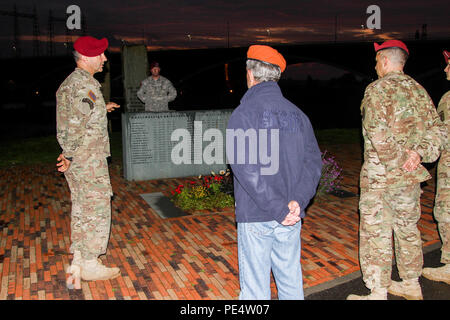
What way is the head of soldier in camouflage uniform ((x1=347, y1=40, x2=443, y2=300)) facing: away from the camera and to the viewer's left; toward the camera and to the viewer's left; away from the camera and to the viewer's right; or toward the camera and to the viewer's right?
away from the camera and to the viewer's left

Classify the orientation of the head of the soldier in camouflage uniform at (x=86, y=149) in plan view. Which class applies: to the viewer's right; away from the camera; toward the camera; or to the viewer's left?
to the viewer's right

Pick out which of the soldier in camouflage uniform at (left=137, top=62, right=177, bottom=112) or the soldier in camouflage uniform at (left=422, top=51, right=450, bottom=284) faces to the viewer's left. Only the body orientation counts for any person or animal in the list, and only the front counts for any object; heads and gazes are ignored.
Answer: the soldier in camouflage uniform at (left=422, top=51, right=450, bottom=284)

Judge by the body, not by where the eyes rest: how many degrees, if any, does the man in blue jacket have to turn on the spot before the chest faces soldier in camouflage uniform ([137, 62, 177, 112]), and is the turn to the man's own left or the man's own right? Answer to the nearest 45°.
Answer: approximately 45° to the man's own right

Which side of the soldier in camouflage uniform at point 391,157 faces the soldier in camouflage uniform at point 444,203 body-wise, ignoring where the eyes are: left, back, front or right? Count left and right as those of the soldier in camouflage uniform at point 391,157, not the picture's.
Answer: right

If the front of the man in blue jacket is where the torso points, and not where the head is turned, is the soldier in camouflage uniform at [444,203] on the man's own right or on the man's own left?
on the man's own right

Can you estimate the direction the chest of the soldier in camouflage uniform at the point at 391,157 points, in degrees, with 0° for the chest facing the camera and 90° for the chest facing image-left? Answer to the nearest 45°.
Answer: approximately 135°

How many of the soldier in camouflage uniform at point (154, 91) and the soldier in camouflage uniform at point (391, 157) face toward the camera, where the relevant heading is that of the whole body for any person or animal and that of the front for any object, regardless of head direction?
1

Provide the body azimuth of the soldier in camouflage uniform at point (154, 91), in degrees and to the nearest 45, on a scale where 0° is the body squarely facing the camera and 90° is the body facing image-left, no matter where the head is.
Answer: approximately 0°

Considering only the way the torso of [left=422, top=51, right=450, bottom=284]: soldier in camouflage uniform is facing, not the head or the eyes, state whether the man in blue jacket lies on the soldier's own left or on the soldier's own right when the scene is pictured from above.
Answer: on the soldier's own left

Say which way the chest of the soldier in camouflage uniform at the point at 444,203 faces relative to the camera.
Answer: to the viewer's left

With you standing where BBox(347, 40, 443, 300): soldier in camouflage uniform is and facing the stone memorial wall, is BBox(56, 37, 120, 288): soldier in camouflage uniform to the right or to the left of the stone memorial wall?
left
